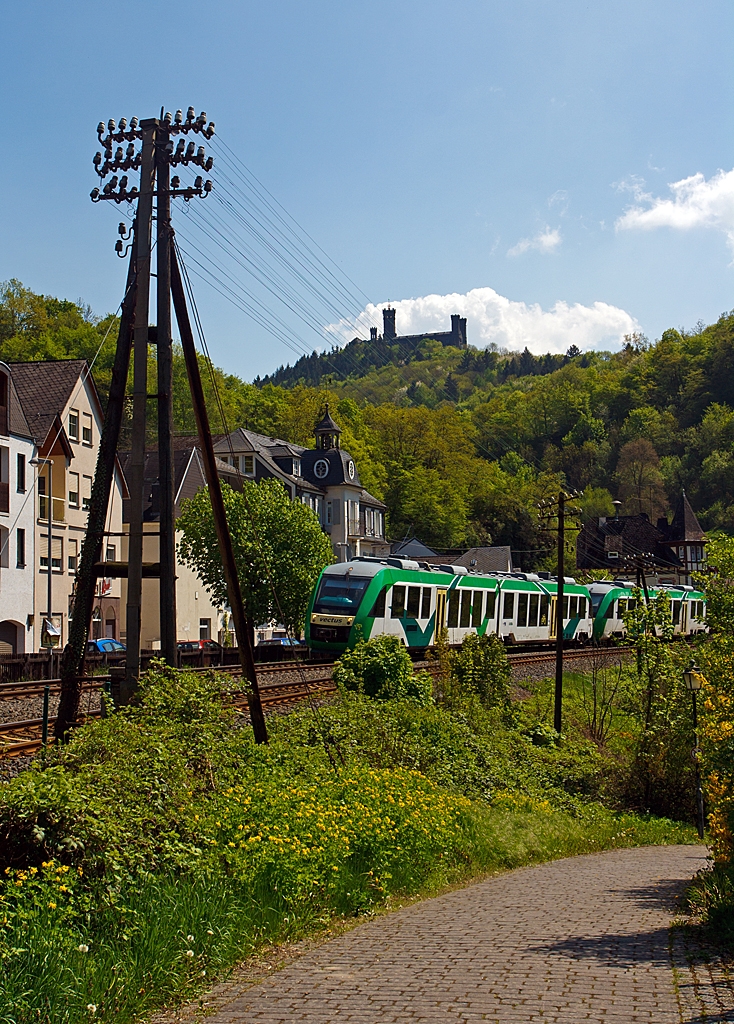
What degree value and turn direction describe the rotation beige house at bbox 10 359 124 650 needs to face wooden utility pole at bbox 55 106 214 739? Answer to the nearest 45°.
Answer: approximately 45° to its right

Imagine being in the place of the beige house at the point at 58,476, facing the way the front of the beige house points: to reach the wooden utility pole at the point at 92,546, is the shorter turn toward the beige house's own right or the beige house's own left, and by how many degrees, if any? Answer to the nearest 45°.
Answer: approximately 45° to the beige house's own right

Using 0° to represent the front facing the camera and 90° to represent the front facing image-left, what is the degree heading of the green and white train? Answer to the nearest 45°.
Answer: approximately 45°
